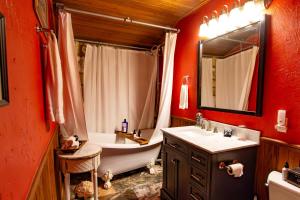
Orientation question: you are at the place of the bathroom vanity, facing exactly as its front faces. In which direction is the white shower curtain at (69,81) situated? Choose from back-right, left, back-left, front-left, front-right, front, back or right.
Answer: front-right

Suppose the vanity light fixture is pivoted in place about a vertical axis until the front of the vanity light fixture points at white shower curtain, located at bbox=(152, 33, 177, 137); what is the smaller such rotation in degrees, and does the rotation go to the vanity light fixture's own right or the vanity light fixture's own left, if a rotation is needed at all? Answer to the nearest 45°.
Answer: approximately 90° to the vanity light fixture's own right

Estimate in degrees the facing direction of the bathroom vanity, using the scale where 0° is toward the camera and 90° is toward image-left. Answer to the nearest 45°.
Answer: approximately 45°

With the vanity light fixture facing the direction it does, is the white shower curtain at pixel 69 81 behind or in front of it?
in front

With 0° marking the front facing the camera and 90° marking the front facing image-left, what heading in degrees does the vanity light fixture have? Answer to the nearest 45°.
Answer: approximately 45°

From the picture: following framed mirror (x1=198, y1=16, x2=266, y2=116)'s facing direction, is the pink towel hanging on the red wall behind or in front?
in front
